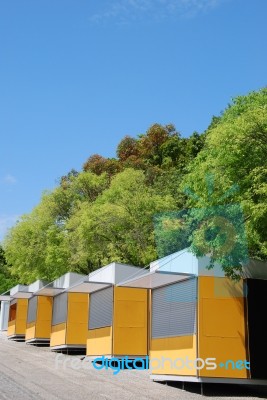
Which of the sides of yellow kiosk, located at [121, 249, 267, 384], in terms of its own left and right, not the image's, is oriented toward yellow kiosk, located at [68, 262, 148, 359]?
right

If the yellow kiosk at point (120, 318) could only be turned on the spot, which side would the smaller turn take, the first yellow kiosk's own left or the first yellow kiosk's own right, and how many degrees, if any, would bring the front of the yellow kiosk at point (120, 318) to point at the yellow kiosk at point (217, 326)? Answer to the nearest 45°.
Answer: approximately 45° to the first yellow kiosk's own left

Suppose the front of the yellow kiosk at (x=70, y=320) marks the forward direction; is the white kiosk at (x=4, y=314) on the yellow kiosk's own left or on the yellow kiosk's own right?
on the yellow kiosk's own right

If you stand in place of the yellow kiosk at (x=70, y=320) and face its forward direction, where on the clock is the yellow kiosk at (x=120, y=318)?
the yellow kiosk at (x=120, y=318) is roughly at 10 o'clock from the yellow kiosk at (x=70, y=320).

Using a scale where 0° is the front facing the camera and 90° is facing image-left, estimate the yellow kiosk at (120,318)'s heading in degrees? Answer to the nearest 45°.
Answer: approximately 45°

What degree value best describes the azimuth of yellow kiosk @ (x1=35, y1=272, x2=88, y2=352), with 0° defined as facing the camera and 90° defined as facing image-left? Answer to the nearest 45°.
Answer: approximately 45°

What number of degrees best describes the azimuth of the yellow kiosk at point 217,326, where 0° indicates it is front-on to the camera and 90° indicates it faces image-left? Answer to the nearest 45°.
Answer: approximately 45°

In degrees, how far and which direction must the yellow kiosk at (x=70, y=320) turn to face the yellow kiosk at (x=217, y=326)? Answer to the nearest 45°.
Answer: approximately 45° to its left

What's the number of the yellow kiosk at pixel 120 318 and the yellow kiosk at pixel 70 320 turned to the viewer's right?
0

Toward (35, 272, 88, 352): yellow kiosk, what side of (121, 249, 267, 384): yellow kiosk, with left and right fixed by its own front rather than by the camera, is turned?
right
